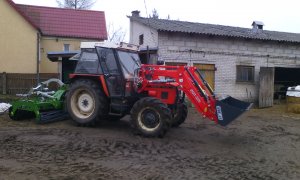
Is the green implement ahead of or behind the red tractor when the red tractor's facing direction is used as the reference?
behind

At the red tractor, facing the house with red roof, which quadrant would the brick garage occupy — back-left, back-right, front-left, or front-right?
front-right

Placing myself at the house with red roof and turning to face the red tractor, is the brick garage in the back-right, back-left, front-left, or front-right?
front-left

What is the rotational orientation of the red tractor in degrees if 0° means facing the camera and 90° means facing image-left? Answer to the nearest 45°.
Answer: approximately 315°

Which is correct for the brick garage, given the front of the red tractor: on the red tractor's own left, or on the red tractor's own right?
on the red tractor's own left

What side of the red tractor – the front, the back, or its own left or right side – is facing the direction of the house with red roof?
back
